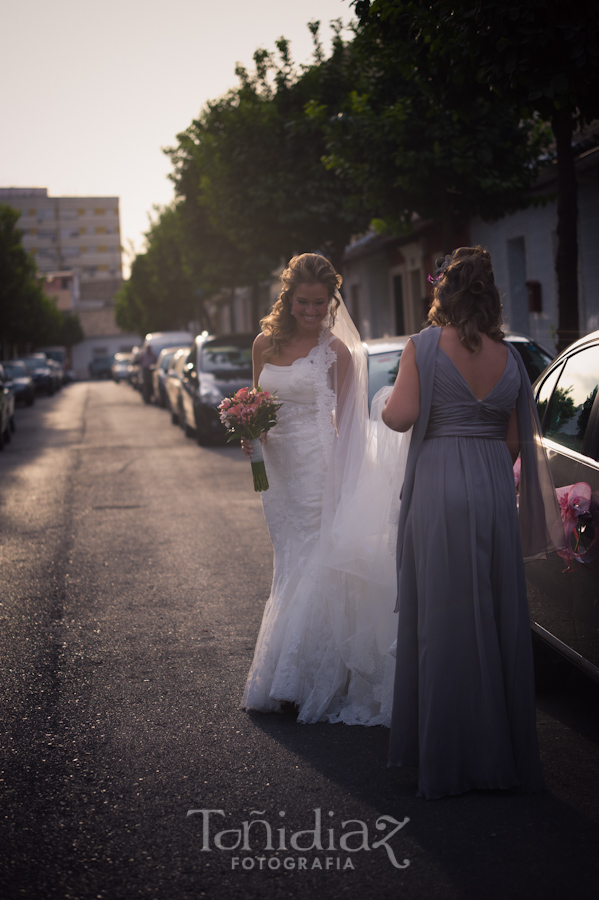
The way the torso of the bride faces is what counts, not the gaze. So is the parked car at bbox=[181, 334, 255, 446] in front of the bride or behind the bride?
behind

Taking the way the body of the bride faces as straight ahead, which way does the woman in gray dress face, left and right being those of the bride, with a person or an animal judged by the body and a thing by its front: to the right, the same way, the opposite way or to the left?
the opposite way

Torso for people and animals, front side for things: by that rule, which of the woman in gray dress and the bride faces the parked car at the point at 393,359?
the woman in gray dress

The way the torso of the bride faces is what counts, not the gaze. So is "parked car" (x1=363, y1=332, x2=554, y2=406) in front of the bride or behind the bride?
behind

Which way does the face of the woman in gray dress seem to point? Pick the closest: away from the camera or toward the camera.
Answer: away from the camera

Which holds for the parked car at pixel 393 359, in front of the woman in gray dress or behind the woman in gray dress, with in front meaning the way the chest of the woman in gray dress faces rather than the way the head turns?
in front

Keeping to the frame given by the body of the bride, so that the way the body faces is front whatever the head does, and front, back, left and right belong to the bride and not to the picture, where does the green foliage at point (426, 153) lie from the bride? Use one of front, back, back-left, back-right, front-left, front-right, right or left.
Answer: back

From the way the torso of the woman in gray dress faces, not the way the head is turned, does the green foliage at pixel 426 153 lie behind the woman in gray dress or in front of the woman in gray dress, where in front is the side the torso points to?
in front

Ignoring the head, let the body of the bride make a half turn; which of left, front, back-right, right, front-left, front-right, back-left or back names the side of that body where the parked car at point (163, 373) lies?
front

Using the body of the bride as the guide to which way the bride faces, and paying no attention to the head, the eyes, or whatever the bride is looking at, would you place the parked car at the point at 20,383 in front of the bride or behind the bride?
behind

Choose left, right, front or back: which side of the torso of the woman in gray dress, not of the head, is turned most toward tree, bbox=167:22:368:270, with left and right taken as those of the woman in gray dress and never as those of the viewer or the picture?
front

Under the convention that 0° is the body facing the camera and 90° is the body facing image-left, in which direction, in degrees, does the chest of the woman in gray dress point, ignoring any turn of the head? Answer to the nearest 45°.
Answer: approximately 180°

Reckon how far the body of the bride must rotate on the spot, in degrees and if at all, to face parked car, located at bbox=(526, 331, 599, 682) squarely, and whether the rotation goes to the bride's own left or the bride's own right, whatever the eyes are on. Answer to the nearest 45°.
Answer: approximately 45° to the bride's own left

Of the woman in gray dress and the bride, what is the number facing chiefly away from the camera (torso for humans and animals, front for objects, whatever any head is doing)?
1
